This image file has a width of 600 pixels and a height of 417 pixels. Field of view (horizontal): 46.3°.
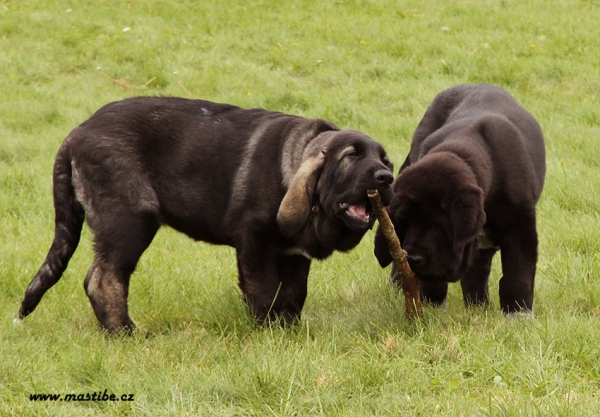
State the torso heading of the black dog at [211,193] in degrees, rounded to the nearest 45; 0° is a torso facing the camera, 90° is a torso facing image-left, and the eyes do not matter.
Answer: approximately 270°
